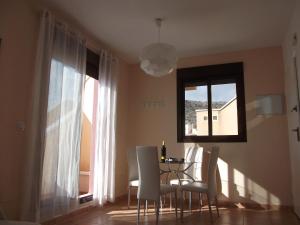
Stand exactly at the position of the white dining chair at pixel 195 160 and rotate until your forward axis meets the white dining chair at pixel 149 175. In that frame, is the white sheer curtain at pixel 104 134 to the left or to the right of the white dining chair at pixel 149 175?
right

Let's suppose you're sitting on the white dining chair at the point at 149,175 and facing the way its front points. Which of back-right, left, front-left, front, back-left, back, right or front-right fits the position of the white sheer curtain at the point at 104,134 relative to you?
left

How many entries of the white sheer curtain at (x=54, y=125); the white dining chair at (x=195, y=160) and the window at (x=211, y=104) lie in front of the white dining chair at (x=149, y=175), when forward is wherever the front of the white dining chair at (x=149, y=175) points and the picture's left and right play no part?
2

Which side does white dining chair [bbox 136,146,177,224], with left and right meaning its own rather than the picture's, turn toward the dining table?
front

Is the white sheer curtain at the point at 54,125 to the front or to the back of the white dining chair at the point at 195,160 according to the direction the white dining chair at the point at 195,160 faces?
to the front

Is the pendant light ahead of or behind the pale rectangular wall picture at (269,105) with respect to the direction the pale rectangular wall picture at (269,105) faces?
ahead

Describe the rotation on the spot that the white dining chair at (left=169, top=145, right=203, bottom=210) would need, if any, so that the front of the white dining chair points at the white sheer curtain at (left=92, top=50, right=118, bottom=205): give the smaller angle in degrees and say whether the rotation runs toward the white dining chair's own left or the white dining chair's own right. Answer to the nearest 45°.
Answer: approximately 45° to the white dining chair's own right

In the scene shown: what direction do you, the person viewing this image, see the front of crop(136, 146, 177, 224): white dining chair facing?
facing away from the viewer and to the right of the viewer
